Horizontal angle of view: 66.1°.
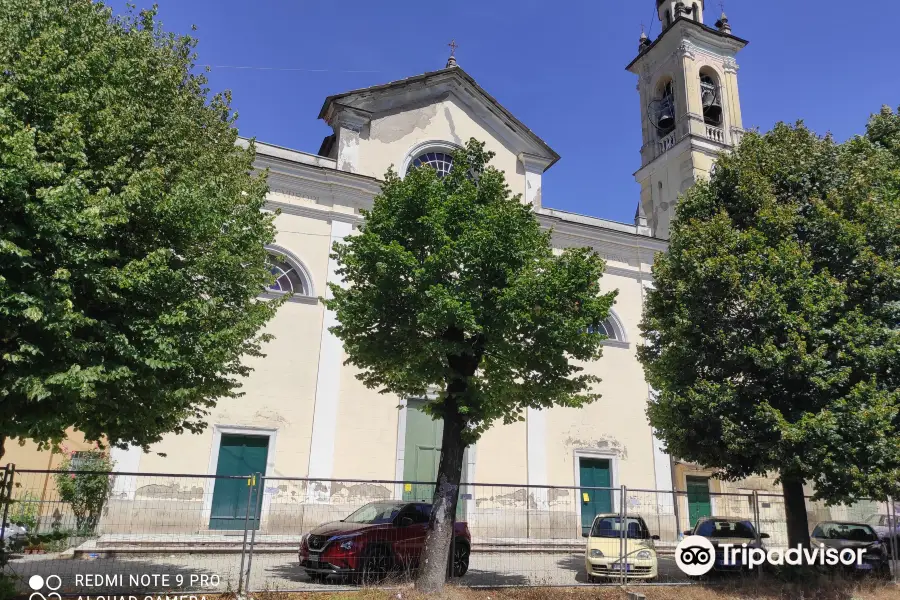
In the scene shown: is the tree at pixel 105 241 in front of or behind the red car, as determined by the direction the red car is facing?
in front

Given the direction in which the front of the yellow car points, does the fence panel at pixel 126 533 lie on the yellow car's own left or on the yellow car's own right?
on the yellow car's own right

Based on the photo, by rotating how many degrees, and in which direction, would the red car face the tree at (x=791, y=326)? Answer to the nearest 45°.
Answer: approximately 135° to its left

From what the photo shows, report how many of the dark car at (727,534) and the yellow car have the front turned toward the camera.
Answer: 2

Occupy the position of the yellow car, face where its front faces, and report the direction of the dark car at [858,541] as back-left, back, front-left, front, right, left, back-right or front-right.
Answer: back-left

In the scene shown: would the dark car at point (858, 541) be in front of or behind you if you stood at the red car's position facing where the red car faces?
behind

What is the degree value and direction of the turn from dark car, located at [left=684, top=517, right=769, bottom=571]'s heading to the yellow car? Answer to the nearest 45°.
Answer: approximately 45° to its right

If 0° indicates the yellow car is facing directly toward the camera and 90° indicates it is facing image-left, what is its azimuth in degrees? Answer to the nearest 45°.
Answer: approximately 0°

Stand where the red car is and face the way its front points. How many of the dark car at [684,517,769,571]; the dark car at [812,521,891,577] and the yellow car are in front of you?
0

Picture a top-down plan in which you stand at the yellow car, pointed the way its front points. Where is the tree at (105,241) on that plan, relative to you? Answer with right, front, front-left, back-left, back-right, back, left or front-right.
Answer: front-right

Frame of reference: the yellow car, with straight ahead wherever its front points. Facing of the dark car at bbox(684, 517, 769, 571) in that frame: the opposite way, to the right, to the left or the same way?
the same way

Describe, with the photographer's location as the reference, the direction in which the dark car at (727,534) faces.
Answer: facing the viewer

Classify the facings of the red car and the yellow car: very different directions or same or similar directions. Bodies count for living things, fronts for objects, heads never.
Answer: same or similar directions

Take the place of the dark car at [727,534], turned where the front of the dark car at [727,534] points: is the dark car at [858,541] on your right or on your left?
on your left
